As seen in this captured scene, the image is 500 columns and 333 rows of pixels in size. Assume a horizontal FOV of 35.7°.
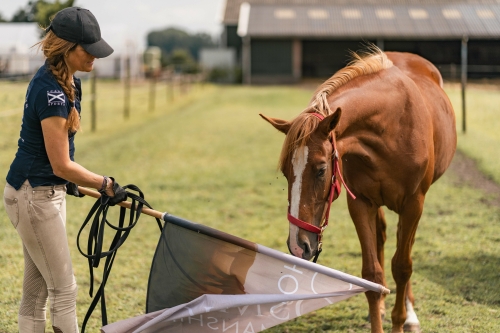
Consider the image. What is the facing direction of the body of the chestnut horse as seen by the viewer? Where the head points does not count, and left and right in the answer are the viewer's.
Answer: facing the viewer and to the left of the viewer

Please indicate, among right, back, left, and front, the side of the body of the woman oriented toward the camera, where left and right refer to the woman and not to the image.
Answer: right

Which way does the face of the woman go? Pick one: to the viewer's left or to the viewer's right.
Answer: to the viewer's right

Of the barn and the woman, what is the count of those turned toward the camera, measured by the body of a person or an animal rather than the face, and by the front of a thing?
1

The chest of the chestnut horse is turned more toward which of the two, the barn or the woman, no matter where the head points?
the woman

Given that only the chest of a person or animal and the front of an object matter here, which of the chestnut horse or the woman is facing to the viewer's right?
the woman

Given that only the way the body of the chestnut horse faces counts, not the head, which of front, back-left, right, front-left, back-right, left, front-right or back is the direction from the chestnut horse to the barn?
back-right

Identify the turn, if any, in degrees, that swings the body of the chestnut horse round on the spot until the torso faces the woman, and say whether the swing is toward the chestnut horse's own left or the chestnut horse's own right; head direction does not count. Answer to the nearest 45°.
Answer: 0° — it already faces them

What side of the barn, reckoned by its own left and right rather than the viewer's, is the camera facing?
front

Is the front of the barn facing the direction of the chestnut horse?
yes

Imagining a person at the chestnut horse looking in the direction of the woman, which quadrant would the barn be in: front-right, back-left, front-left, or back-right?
back-right

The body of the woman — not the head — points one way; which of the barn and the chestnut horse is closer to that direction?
the chestnut horse

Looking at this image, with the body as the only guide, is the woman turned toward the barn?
no

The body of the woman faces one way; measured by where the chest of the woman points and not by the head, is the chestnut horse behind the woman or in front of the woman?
in front

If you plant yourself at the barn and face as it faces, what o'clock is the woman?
The woman is roughly at 12 o'clock from the barn.
